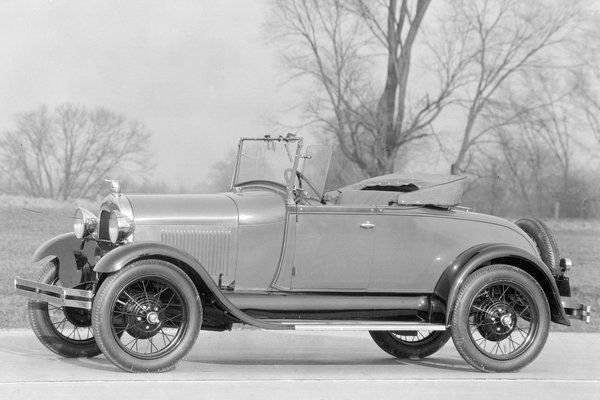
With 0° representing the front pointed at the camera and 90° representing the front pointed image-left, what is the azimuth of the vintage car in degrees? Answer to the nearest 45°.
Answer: approximately 45°

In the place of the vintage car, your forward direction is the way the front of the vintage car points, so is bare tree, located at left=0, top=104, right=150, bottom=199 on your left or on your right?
on your right
